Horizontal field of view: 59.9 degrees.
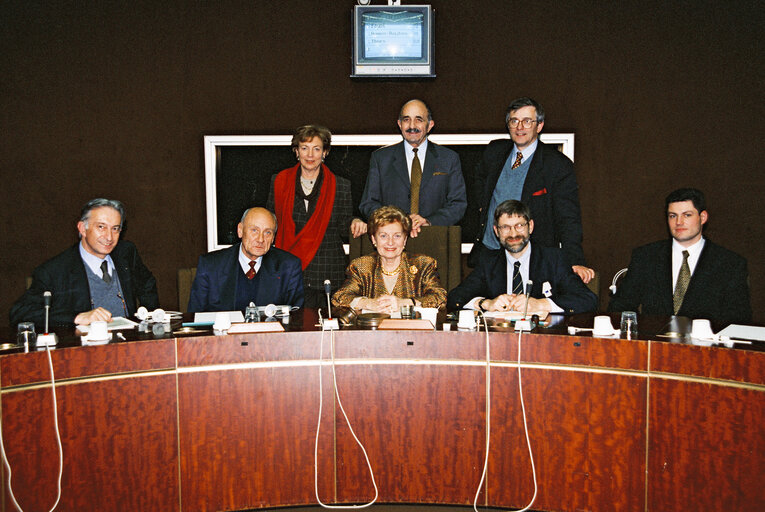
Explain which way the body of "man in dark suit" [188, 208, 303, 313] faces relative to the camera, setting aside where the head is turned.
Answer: toward the camera

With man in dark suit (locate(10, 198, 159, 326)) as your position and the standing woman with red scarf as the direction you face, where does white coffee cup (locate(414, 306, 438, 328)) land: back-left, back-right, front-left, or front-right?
front-right

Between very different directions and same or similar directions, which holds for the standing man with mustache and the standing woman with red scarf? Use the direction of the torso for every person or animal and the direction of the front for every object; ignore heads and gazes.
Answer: same or similar directions

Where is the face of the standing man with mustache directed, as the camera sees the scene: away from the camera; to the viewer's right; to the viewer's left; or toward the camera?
toward the camera

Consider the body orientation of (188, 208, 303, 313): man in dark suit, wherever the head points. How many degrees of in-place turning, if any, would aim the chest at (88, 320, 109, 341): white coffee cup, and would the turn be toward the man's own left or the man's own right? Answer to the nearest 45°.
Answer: approximately 45° to the man's own right

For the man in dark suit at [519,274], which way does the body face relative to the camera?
toward the camera

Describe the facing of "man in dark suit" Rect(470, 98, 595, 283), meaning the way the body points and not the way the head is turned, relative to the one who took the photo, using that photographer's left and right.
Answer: facing the viewer and to the left of the viewer

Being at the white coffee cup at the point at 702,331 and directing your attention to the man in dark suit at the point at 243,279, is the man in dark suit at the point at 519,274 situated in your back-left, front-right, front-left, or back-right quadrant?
front-right

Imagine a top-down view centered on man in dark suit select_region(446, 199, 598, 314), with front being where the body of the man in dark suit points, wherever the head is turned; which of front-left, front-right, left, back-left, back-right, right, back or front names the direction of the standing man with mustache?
back-right

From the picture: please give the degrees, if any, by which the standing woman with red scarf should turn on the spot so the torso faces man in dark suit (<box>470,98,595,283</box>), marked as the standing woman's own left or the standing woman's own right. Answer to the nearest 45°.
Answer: approximately 90° to the standing woman's own left

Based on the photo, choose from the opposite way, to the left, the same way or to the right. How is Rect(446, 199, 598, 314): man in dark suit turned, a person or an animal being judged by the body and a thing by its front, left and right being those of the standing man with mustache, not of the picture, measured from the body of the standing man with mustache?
the same way

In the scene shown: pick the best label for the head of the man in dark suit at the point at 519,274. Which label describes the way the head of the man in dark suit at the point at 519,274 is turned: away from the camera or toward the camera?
toward the camera

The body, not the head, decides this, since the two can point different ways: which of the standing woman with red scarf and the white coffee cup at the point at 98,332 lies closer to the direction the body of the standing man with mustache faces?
the white coffee cup

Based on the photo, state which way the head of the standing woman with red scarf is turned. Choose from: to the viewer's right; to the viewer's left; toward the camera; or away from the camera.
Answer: toward the camera

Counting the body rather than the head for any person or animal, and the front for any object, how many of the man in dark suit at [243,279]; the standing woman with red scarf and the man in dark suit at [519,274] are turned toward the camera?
3

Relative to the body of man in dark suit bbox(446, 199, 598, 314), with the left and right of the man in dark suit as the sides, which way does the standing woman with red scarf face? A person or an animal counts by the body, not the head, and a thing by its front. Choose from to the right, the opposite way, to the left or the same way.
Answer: the same way

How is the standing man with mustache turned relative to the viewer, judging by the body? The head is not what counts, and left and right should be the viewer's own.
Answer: facing the viewer
